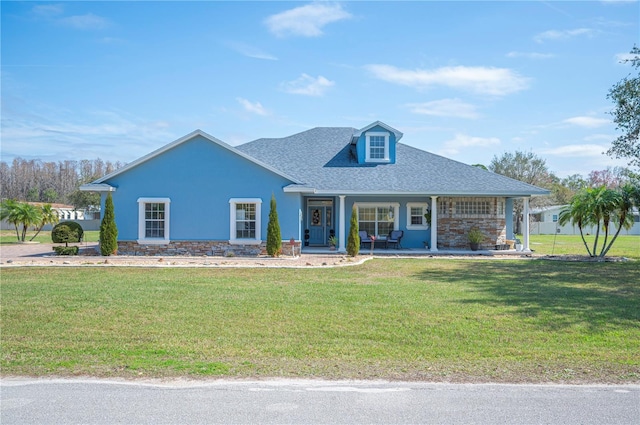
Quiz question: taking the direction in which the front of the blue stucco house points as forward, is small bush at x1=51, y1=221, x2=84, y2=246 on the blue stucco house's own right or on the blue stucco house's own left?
on the blue stucco house's own right

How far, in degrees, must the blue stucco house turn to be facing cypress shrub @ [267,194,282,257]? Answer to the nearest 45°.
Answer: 0° — it already faces it

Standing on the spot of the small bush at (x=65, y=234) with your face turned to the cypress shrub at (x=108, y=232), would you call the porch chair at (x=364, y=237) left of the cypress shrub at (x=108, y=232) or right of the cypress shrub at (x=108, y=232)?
left

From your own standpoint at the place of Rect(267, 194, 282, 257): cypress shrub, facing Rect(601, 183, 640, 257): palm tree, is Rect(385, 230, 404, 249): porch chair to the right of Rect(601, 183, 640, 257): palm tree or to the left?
left

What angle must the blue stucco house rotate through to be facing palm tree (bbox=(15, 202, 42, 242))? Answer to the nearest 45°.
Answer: approximately 135° to its right

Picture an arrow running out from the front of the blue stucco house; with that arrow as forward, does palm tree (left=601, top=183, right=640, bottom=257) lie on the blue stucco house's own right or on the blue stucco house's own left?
on the blue stucco house's own left

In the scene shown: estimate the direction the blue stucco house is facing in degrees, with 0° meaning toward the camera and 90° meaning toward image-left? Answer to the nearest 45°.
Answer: approximately 0°

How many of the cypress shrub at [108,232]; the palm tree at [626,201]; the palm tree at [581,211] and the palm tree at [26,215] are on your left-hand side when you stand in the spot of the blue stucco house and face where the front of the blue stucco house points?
2

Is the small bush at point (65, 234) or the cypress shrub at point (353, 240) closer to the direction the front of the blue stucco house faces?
the cypress shrub

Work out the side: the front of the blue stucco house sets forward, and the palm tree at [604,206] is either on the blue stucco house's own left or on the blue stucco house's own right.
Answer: on the blue stucco house's own left

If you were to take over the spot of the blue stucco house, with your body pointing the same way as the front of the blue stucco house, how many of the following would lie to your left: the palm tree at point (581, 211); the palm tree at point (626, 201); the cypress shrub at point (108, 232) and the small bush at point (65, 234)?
2
